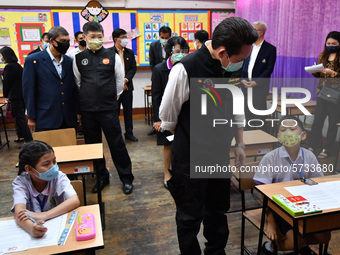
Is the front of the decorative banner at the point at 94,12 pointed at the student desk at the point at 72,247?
yes

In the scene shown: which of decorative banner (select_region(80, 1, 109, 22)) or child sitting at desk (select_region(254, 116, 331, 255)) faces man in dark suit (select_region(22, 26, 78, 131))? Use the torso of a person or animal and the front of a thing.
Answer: the decorative banner

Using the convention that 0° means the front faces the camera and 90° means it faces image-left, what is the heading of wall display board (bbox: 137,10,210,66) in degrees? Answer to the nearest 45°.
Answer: approximately 0°

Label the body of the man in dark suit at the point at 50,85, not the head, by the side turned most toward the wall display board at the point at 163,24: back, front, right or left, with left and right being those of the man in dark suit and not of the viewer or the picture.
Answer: left

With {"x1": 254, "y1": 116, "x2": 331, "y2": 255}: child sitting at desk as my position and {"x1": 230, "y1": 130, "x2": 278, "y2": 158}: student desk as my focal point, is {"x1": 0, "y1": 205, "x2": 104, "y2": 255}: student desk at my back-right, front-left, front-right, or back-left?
back-left

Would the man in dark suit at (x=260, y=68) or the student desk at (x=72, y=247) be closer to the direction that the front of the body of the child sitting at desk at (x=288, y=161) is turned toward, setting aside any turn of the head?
the student desk

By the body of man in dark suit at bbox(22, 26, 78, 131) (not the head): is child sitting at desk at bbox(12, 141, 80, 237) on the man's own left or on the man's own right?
on the man's own right

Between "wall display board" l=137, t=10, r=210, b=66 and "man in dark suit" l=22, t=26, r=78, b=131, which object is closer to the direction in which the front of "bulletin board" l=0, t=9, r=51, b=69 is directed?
the man in dark suit
